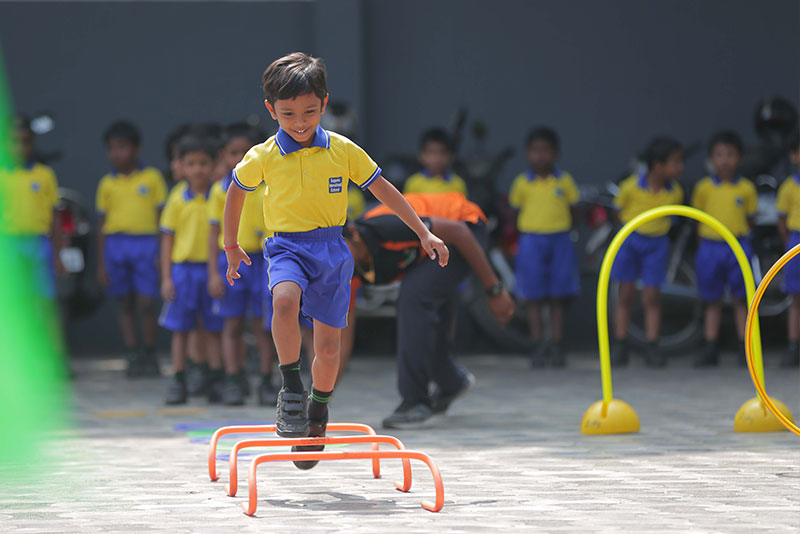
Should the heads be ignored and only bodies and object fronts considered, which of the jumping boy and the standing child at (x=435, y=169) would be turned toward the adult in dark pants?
the standing child

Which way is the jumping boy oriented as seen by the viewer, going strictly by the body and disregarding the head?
toward the camera

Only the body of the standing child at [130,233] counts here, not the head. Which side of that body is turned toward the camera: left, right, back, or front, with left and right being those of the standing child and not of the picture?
front

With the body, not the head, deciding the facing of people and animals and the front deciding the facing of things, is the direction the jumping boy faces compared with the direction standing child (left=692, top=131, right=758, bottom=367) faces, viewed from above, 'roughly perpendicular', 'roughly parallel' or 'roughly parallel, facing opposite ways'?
roughly parallel

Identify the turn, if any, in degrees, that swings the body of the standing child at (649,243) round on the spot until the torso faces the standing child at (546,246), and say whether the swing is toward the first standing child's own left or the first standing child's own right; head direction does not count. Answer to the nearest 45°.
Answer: approximately 135° to the first standing child's own right

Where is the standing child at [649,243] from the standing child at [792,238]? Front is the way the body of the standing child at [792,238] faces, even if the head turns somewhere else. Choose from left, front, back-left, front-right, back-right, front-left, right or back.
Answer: right

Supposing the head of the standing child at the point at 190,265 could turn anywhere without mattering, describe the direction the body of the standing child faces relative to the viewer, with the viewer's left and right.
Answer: facing the viewer

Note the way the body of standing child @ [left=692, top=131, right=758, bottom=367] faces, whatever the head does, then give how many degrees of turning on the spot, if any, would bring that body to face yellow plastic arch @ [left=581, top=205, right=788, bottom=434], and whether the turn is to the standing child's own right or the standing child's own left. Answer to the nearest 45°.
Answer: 0° — they already face it

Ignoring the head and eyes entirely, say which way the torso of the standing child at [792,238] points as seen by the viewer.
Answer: toward the camera

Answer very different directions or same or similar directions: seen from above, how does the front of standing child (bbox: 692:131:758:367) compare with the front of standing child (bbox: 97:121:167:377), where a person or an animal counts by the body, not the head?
same or similar directions

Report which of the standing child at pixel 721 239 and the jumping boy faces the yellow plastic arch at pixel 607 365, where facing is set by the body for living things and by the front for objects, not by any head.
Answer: the standing child

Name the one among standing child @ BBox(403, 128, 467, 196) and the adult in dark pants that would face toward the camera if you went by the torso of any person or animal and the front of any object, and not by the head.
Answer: the standing child

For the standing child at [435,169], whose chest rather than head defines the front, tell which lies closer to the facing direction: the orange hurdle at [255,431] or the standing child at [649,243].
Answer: the orange hurdle

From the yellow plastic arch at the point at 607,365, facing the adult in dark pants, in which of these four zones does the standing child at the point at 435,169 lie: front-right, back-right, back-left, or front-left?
front-right

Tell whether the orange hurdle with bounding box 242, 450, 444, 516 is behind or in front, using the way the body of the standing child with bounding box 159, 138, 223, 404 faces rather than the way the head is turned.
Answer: in front

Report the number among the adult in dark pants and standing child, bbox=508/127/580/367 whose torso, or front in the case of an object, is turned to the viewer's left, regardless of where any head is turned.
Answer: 1

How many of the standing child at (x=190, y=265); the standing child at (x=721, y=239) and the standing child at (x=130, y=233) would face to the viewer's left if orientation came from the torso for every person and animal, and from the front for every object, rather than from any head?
0

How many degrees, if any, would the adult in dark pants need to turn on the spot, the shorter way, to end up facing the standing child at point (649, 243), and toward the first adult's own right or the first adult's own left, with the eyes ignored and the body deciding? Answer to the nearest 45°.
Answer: approximately 135° to the first adult's own right

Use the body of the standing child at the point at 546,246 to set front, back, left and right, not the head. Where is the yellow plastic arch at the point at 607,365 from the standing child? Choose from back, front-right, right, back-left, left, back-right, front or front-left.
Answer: front
